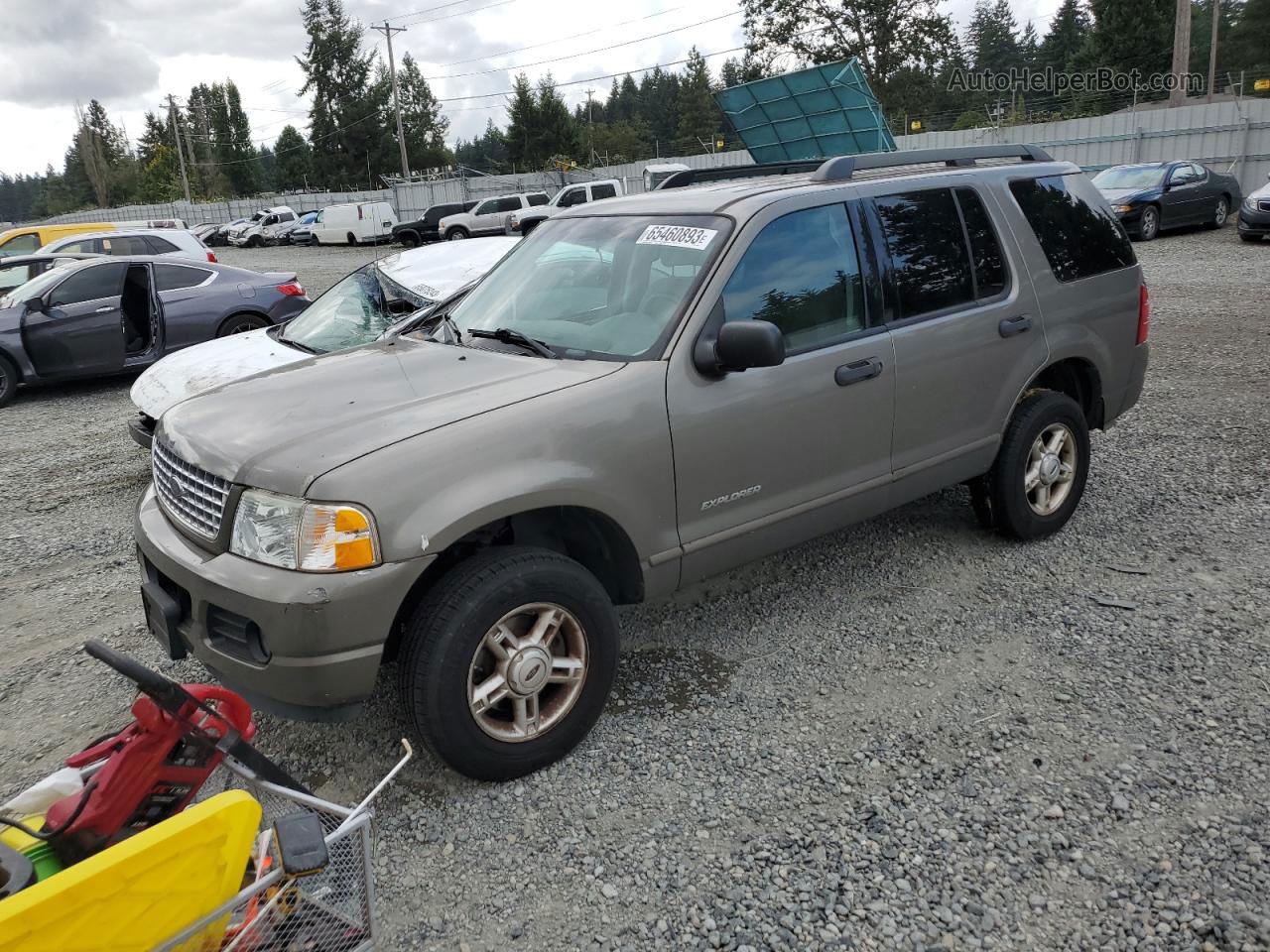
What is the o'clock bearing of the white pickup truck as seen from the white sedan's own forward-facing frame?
The white pickup truck is roughly at 5 o'clock from the white sedan.

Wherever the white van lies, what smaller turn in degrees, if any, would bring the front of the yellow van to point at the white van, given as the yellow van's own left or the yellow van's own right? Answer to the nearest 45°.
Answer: approximately 135° to the yellow van's own right

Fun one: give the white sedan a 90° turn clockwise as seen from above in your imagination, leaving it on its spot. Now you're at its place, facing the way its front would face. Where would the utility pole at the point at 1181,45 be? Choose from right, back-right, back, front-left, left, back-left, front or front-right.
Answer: right

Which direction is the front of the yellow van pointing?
to the viewer's left

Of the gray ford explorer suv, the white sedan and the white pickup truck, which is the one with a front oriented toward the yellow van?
the white pickup truck

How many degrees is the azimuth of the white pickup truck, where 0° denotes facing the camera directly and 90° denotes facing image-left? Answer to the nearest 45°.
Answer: approximately 45°
